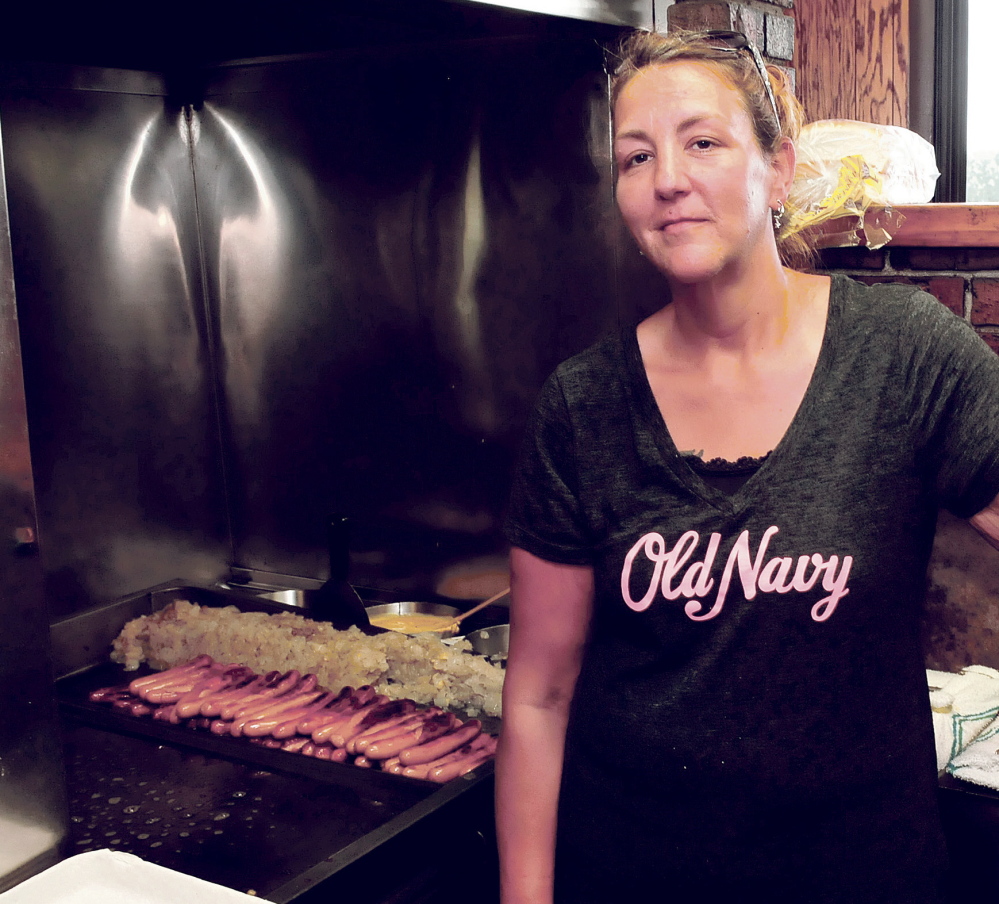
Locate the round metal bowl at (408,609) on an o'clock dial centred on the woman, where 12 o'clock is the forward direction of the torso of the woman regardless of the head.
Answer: The round metal bowl is roughly at 5 o'clock from the woman.

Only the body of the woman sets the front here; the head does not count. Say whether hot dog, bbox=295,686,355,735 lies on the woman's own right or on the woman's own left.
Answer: on the woman's own right

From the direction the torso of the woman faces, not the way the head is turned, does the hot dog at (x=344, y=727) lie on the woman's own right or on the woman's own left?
on the woman's own right

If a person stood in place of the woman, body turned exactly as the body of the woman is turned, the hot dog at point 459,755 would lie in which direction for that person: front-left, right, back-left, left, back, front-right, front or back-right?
back-right

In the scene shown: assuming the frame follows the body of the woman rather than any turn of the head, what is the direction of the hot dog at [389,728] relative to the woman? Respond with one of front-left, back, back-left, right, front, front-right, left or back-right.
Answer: back-right

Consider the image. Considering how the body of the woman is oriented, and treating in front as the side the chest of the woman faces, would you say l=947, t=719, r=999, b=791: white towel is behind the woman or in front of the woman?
behind

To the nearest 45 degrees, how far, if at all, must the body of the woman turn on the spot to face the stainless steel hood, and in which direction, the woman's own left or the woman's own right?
approximately 180°

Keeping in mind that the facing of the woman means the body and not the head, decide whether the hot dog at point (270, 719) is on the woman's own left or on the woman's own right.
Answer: on the woman's own right

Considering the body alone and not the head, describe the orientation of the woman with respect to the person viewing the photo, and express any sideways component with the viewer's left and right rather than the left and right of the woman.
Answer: facing the viewer
